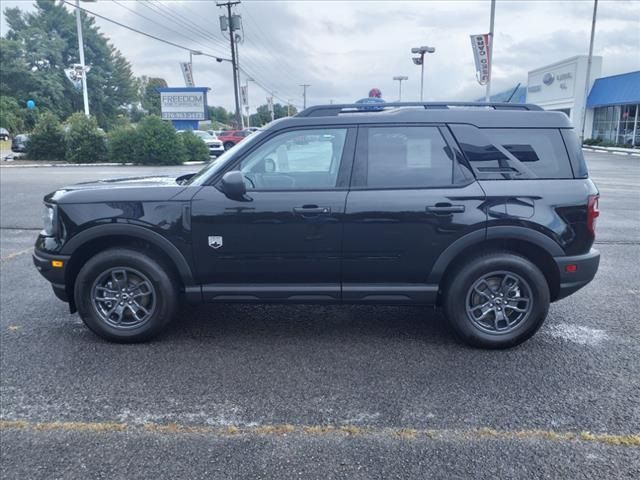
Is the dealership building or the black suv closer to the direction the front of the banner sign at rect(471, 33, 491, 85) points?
the black suv

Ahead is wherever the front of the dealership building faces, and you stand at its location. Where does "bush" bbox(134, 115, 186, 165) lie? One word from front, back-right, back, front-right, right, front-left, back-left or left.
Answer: front

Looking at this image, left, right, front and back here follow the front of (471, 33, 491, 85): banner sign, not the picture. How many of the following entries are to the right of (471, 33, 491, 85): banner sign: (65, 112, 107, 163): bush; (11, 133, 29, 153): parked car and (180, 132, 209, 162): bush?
3

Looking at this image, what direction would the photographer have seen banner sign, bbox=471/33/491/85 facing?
facing the viewer

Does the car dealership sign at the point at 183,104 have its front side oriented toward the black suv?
yes

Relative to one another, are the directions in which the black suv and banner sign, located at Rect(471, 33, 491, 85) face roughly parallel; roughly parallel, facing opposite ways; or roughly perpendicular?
roughly perpendicular

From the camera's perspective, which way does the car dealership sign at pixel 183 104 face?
toward the camera

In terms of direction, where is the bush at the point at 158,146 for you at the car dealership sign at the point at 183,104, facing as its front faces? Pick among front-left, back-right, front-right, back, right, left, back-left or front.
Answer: front

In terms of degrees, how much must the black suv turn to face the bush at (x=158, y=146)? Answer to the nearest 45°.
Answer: approximately 90° to its right

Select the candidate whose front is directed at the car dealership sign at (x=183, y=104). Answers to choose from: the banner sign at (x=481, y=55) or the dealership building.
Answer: the dealership building

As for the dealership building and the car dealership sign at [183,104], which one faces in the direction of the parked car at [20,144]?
the dealership building

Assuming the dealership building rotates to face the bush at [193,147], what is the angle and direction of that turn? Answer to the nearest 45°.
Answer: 0° — it already faces it

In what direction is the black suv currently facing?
to the viewer's left

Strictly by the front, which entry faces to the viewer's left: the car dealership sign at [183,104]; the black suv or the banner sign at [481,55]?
the black suv

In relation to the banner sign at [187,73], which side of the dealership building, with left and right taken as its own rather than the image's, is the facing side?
front
